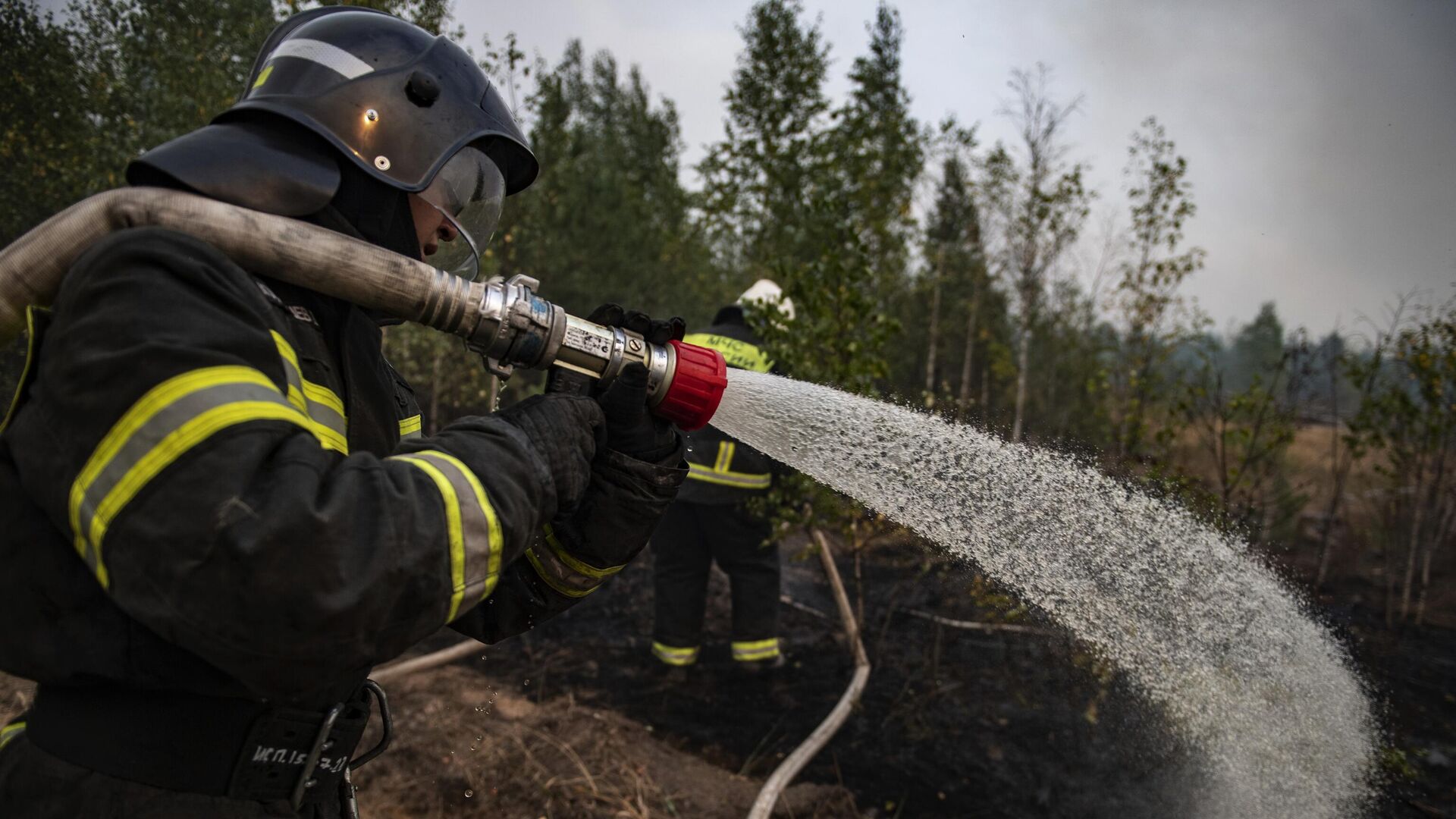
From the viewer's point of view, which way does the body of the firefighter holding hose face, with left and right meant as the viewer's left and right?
facing to the right of the viewer

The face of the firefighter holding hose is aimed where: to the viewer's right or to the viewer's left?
to the viewer's right

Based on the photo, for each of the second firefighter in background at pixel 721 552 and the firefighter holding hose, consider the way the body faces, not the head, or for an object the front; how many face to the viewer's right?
1

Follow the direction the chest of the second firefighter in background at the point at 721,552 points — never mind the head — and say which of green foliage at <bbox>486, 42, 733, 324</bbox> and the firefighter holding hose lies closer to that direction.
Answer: the green foliage

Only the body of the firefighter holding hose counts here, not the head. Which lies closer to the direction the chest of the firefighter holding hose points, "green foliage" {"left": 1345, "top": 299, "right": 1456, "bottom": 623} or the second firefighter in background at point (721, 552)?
the green foliage

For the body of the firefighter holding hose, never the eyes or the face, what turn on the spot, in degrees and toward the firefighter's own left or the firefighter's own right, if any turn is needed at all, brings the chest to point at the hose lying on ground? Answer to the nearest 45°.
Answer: approximately 45° to the firefighter's own left

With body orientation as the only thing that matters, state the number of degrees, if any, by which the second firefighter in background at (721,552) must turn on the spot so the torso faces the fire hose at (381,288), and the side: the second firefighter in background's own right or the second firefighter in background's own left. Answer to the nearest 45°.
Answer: approximately 180°

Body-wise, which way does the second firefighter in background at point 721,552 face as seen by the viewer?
away from the camera

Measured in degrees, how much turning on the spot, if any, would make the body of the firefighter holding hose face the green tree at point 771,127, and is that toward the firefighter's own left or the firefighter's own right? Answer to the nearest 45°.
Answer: approximately 45° to the firefighter's own left

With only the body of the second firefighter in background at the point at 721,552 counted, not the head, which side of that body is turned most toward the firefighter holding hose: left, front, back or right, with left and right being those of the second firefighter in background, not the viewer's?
back

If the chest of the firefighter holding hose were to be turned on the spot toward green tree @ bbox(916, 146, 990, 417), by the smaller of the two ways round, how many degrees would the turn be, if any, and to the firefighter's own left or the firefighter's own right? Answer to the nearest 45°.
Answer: approximately 45° to the firefighter's own left

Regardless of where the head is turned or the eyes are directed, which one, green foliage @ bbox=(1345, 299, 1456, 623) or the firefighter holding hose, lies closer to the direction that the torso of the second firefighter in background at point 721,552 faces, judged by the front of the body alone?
the green foliage
